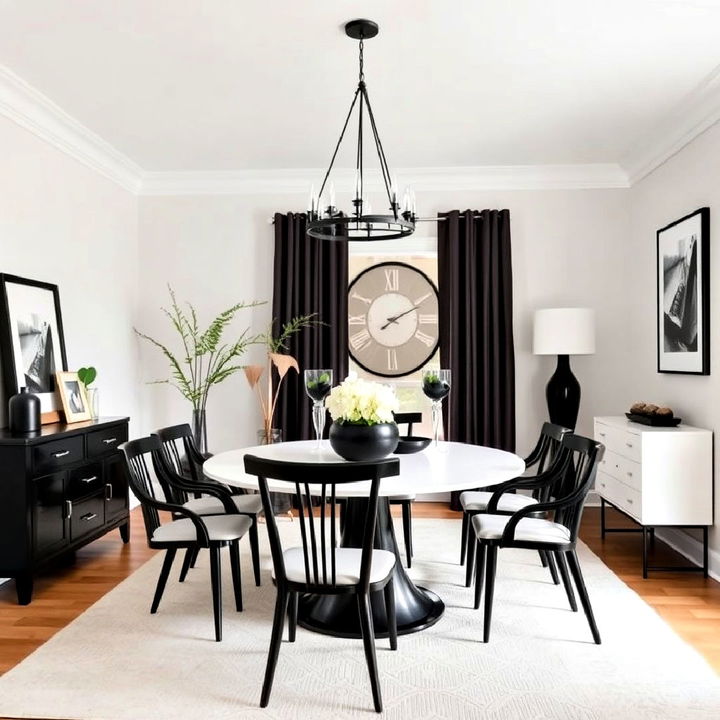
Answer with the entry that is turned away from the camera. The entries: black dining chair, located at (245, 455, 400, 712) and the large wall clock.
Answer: the black dining chair

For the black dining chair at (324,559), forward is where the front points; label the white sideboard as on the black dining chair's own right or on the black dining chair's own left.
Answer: on the black dining chair's own right

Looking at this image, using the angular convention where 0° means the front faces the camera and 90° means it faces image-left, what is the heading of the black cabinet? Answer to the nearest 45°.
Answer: approximately 315°

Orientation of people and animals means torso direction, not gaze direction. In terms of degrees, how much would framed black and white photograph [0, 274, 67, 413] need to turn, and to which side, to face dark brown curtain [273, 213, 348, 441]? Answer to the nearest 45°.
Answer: approximately 45° to its left

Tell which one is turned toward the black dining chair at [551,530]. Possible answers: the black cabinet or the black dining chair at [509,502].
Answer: the black cabinet

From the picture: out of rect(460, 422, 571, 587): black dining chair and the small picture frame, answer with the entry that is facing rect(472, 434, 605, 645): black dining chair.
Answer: the small picture frame

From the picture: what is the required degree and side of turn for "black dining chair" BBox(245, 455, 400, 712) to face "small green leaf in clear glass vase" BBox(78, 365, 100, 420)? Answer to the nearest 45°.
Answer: approximately 45° to its left

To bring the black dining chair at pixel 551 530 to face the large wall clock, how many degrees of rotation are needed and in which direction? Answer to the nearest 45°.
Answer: approximately 45° to its right

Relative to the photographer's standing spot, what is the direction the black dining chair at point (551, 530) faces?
facing to the left of the viewer

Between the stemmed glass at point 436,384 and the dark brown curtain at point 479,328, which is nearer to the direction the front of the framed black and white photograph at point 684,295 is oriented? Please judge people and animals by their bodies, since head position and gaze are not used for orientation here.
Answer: the stemmed glass

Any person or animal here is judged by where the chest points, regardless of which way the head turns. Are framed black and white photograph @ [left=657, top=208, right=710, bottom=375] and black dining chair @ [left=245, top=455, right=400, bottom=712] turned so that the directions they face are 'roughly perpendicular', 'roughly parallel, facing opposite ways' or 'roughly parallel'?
roughly perpendicular

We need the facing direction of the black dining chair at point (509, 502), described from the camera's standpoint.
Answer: facing to the left of the viewer

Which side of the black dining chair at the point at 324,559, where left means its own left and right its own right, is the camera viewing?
back

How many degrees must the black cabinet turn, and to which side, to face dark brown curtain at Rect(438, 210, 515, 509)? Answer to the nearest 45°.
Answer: approximately 45° to its left
